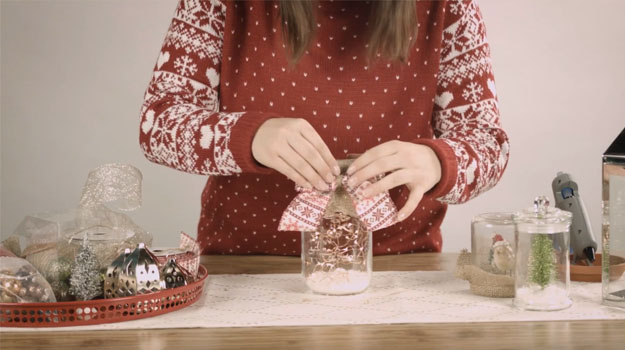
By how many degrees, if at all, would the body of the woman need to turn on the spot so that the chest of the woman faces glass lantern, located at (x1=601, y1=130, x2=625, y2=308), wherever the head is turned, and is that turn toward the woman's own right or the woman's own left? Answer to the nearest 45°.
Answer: approximately 45° to the woman's own left

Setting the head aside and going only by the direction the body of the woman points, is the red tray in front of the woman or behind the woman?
in front

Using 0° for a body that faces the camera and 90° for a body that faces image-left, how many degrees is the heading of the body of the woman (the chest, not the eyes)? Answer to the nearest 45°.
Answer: approximately 0°

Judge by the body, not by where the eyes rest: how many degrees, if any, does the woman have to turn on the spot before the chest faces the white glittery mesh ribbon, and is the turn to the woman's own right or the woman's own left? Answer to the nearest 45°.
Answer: approximately 45° to the woman's own right
